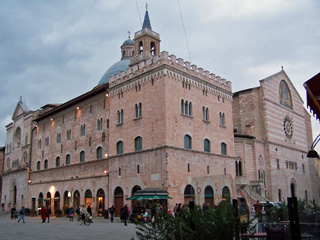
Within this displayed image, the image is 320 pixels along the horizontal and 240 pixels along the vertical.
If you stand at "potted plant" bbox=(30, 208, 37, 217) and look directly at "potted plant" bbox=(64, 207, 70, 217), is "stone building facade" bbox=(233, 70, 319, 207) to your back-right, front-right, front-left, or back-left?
front-left

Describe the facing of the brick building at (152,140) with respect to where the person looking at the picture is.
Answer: facing the viewer and to the left of the viewer

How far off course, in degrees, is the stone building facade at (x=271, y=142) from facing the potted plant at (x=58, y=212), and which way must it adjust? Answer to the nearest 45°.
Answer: approximately 90° to its right

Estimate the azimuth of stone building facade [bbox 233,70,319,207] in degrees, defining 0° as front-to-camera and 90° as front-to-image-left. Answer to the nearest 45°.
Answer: approximately 315°

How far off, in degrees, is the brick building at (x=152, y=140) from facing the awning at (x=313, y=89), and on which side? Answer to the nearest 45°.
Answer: approximately 45° to its left
